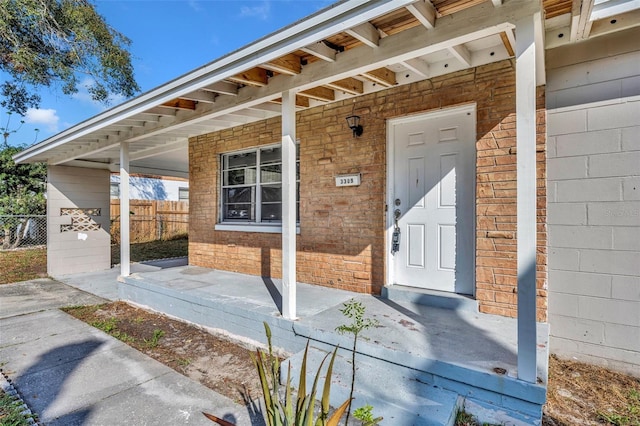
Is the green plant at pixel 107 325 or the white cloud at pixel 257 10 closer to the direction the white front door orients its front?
the green plant

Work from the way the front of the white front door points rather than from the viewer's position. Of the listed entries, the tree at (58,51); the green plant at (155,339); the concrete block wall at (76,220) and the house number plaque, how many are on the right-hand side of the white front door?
4

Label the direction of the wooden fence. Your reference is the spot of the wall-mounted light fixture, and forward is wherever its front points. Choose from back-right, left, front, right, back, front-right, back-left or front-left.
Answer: right

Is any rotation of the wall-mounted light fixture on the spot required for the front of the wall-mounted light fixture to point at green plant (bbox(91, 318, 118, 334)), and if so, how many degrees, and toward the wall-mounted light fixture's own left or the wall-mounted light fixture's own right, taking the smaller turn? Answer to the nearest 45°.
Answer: approximately 45° to the wall-mounted light fixture's own right

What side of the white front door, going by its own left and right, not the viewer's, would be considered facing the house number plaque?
right

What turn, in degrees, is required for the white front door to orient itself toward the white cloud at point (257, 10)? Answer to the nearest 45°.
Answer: approximately 135° to its right

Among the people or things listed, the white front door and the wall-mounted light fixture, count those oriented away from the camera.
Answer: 0

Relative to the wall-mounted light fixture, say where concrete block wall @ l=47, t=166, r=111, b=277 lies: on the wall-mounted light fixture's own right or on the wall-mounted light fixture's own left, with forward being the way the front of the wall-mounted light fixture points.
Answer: on the wall-mounted light fixture's own right

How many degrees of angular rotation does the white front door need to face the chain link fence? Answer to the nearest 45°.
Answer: approximately 90° to its right

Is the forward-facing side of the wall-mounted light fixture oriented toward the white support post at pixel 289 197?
yes

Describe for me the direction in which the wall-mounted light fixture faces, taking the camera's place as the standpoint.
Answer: facing the viewer and to the left of the viewer

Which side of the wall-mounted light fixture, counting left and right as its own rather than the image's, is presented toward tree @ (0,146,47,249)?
right
